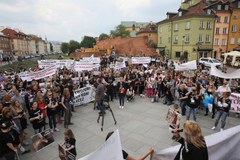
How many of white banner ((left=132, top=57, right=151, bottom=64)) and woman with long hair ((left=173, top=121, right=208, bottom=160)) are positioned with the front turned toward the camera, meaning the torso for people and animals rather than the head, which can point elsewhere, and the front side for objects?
1

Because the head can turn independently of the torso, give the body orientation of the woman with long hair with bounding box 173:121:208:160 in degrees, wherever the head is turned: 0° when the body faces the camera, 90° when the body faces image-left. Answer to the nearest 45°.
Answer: approximately 135°

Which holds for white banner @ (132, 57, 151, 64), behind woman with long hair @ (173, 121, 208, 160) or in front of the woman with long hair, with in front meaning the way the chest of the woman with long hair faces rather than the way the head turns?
in front

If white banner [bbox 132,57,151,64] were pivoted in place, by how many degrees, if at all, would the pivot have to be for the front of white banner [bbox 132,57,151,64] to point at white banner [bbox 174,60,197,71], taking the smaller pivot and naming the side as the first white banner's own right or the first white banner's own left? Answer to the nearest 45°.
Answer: approximately 45° to the first white banner's own left

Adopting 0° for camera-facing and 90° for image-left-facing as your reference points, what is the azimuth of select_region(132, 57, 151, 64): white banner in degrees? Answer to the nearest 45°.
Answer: approximately 0°

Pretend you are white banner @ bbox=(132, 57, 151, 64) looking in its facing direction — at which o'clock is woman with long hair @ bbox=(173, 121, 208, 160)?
The woman with long hair is roughly at 12 o'clock from the white banner.

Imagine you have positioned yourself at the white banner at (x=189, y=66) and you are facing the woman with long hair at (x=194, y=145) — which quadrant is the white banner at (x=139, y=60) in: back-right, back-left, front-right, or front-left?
back-right

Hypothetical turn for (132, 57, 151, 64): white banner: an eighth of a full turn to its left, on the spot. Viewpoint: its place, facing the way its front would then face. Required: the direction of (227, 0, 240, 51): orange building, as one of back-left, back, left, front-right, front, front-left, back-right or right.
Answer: left
